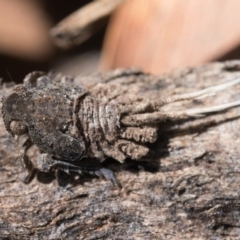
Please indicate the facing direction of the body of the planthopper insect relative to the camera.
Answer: to the viewer's left
